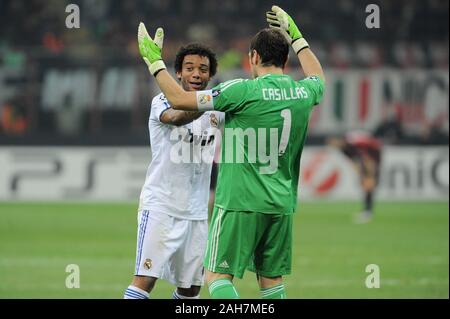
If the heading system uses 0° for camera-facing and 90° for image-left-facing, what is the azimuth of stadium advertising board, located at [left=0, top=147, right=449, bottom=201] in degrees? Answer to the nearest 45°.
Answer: approximately 0°

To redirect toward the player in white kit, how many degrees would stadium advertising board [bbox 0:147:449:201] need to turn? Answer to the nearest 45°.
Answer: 0° — it already faces them

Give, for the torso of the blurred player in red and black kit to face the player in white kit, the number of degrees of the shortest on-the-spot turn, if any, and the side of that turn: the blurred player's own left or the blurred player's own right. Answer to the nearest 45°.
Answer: approximately 90° to the blurred player's own left

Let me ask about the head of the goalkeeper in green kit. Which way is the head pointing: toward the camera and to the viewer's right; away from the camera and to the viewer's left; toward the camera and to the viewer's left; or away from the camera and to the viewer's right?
away from the camera and to the viewer's left

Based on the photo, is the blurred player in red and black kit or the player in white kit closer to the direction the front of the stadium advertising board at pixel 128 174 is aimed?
the player in white kit

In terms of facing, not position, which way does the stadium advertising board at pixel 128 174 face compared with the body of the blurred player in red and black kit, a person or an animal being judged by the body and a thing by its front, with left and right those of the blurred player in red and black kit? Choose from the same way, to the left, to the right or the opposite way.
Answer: to the left

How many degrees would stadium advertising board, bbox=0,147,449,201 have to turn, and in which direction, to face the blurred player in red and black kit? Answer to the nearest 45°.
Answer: approximately 90° to its left

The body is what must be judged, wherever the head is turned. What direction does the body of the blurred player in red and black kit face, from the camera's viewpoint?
to the viewer's left

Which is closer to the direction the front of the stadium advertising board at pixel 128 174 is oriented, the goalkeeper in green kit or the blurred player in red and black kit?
the goalkeeper in green kit
